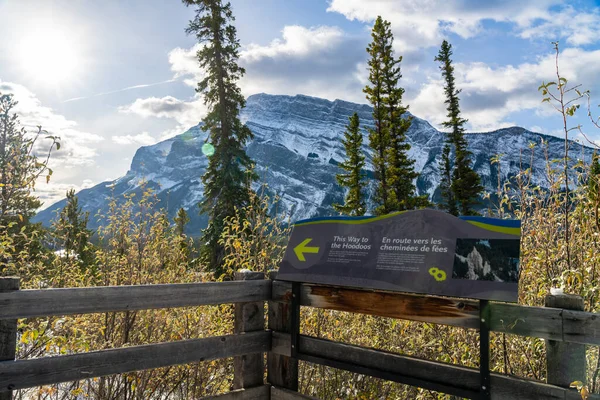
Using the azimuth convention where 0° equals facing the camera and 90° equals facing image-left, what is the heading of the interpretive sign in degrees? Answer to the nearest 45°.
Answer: approximately 45°

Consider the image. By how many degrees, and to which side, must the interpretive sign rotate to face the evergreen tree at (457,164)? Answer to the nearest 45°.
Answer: approximately 135° to its right

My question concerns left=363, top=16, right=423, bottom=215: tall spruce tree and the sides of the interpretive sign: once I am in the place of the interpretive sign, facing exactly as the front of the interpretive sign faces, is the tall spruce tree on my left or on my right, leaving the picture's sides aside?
on my right

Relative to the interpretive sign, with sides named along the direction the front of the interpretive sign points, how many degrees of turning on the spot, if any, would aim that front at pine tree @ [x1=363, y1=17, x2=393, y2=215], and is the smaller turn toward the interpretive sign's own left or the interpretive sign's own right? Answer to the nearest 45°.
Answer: approximately 135° to the interpretive sign's own right

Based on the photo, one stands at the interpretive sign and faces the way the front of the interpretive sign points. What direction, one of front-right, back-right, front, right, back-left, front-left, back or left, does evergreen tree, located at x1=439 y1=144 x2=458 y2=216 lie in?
back-right

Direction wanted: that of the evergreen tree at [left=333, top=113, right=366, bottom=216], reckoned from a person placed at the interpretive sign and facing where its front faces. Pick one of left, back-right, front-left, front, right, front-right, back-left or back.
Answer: back-right
